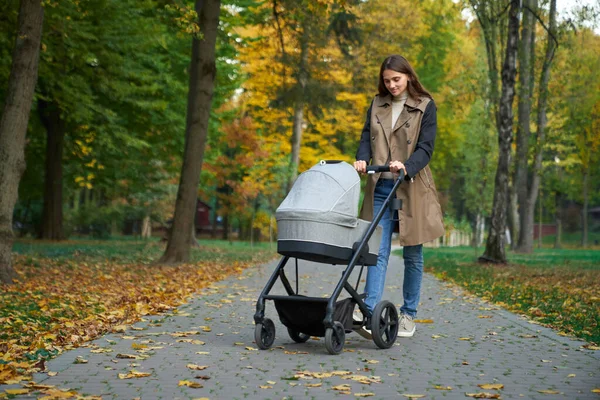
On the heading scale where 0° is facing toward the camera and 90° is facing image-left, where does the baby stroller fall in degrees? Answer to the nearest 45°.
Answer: approximately 45°

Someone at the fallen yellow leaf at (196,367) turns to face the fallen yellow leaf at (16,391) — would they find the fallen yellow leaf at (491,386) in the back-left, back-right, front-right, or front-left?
back-left

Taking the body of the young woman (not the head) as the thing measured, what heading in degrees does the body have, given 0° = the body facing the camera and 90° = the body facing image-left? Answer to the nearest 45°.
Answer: approximately 45°

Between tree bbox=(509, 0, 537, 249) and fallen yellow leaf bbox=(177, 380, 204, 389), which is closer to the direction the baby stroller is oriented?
the fallen yellow leaf

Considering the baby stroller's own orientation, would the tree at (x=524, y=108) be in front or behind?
behind

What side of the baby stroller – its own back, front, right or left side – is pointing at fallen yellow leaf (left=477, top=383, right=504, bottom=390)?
left
